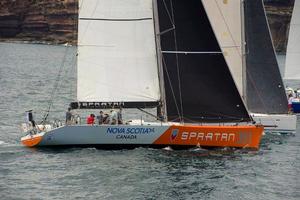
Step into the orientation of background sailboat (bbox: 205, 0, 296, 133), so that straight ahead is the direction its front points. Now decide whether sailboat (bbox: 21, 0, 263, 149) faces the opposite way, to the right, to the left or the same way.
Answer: the same way
